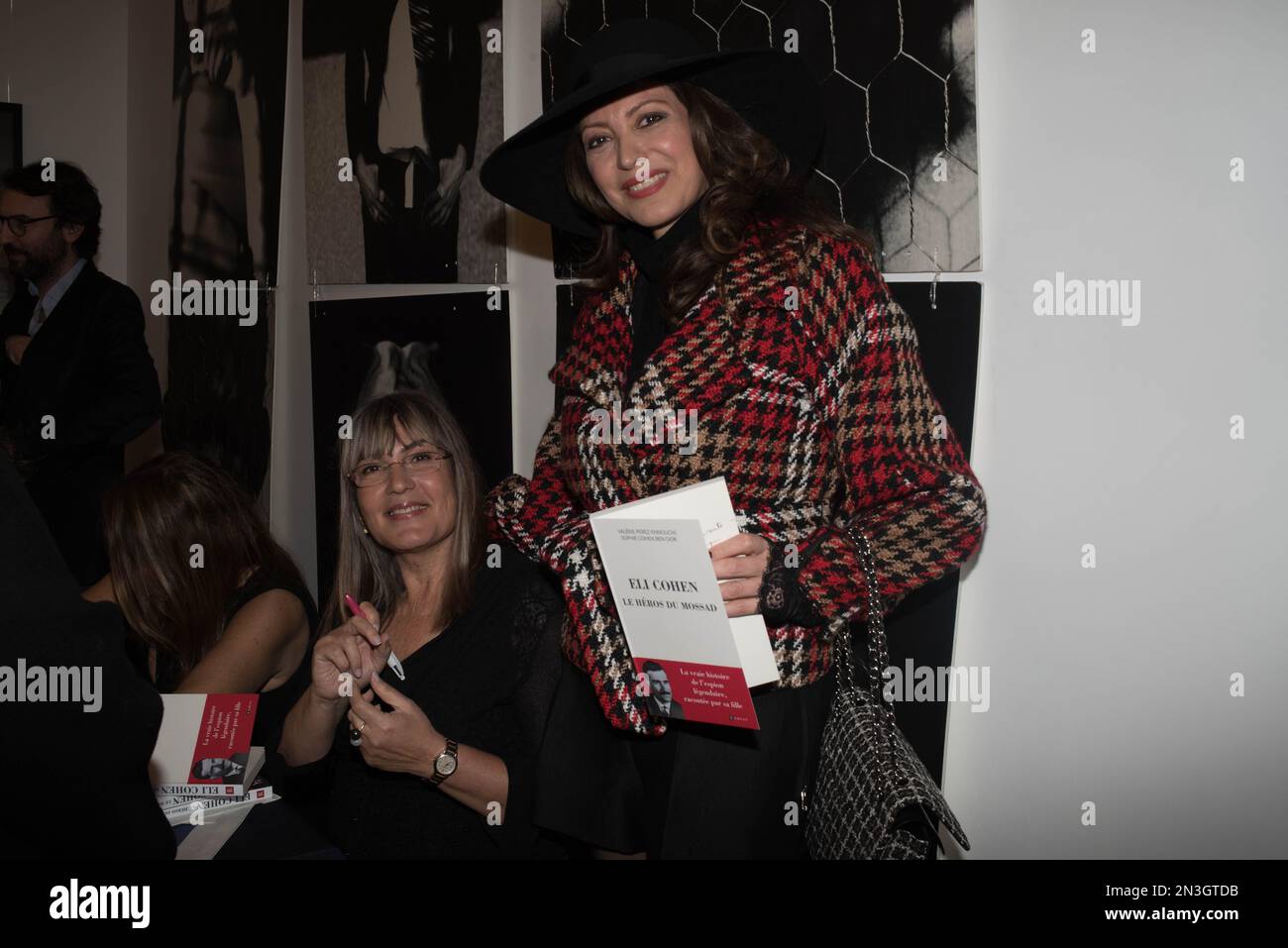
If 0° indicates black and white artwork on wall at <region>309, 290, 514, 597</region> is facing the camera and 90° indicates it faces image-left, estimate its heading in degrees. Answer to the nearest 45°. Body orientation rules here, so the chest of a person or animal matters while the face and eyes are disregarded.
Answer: approximately 0°

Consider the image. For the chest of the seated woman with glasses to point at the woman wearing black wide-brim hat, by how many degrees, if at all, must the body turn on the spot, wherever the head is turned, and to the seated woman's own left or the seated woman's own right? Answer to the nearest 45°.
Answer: approximately 90° to the seated woman's own left

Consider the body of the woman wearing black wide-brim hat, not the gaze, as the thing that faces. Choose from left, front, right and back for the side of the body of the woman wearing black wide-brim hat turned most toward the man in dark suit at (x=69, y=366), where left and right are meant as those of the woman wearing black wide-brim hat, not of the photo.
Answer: right

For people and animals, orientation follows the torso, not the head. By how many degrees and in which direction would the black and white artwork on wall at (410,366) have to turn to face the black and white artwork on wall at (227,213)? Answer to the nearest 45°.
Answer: approximately 135° to its right

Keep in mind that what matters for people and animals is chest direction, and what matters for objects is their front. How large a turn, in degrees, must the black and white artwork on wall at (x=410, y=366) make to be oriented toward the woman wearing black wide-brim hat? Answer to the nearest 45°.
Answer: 0° — it already faces them

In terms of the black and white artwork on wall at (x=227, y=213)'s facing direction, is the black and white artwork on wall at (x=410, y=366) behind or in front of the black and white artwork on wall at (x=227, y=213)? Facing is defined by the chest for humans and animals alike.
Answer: in front

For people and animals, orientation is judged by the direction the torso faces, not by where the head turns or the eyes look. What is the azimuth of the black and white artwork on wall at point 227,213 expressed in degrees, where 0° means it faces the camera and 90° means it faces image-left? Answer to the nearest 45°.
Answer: approximately 0°

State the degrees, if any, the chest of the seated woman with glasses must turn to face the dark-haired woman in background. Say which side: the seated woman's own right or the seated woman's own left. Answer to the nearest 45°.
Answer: approximately 90° to the seated woman's own right

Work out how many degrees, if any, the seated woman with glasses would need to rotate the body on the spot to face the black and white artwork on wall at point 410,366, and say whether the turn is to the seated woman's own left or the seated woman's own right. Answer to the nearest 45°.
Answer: approximately 135° to the seated woman's own right

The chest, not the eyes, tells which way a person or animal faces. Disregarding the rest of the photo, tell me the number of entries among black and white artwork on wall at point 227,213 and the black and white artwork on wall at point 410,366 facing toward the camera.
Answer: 2

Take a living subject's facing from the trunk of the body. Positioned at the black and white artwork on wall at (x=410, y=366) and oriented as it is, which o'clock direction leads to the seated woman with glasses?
The seated woman with glasses is roughly at 12 o'clock from the black and white artwork on wall.
